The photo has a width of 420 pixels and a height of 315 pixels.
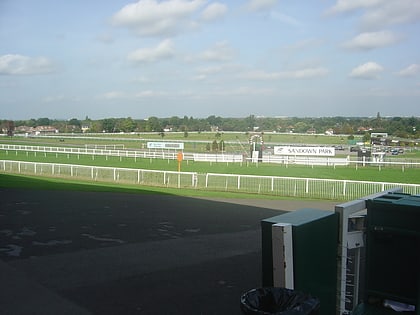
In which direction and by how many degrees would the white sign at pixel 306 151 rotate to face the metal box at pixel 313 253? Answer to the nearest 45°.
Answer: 0° — it already faces it

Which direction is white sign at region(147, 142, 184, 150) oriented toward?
toward the camera

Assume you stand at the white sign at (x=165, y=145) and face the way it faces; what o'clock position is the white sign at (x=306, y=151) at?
the white sign at (x=306, y=151) is roughly at 10 o'clock from the white sign at (x=165, y=145).

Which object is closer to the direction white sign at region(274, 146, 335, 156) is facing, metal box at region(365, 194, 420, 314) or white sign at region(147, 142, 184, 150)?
the metal box

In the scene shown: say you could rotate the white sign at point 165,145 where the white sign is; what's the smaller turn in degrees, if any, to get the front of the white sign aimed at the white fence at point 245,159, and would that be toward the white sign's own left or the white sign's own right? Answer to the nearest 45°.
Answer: approximately 45° to the white sign's own left

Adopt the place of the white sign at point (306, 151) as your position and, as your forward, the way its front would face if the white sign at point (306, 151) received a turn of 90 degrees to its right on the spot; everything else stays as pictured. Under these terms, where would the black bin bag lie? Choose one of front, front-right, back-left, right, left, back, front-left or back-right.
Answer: left

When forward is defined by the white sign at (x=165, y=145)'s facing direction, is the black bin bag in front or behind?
in front

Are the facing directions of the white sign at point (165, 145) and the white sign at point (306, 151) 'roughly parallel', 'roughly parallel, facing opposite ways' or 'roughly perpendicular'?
roughly parallel

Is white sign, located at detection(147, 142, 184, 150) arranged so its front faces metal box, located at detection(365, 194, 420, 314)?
yes

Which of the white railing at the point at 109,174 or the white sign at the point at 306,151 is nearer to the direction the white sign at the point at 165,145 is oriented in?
the white railing

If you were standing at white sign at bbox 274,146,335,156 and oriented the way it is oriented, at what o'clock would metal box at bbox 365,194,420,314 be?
The metal box is roughly at 12 o'clock from the white sign.

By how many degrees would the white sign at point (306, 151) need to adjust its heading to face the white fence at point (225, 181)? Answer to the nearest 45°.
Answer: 0° — it already faces it

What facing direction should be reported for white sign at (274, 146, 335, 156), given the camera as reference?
facing the viewer

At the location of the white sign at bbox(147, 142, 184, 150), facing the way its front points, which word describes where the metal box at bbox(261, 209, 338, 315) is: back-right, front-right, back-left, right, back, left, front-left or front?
front

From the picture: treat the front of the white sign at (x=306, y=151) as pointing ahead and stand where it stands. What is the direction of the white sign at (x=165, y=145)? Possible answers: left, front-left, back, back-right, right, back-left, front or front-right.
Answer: right
